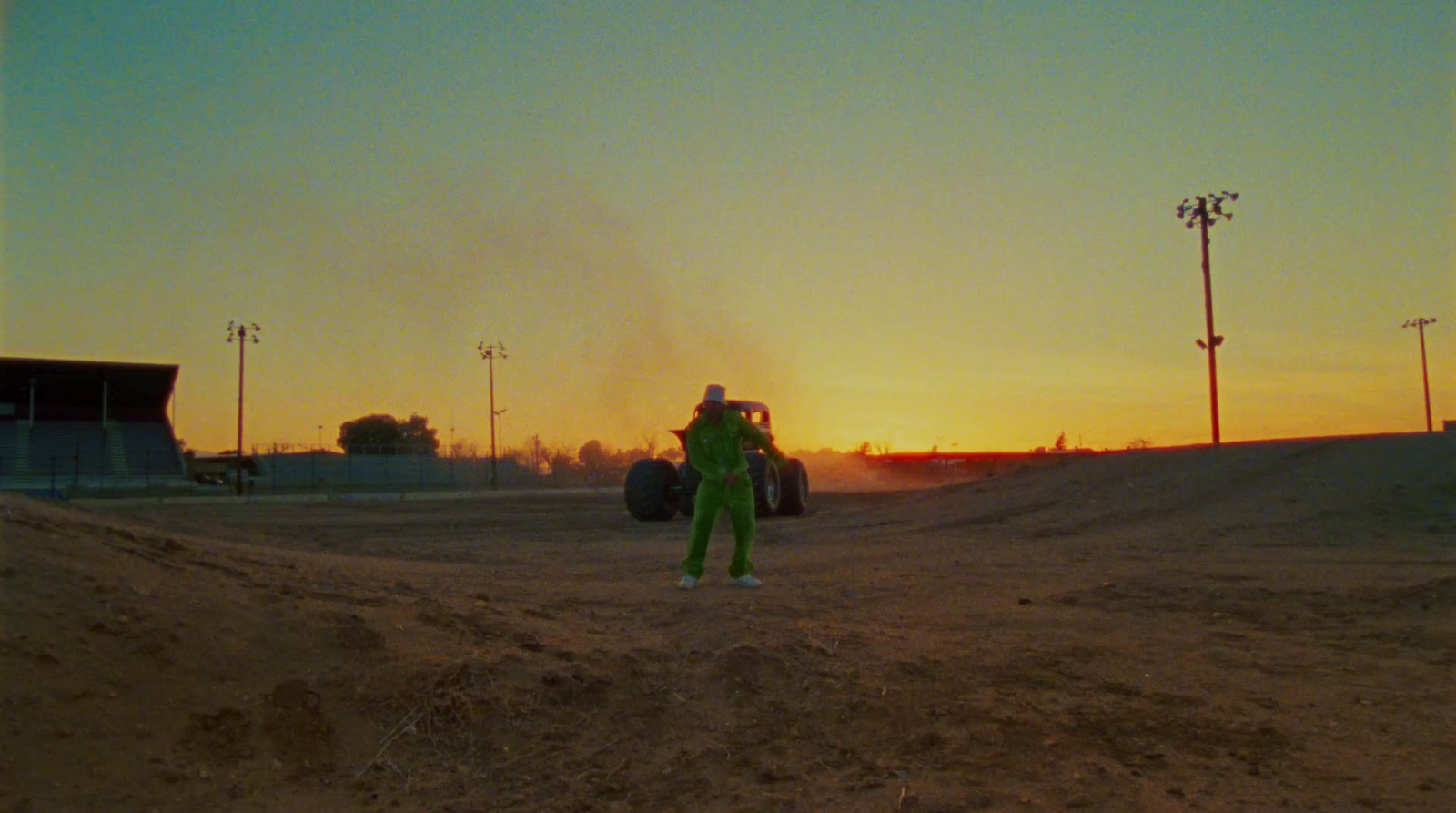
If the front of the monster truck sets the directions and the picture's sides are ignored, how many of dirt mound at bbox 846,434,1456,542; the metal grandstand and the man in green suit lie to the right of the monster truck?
1

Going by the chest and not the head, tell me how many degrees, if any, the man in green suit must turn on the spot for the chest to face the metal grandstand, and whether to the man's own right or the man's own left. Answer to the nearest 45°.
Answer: approximately 135° to the man's own right

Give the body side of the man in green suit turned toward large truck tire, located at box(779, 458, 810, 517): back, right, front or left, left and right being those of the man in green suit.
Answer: back

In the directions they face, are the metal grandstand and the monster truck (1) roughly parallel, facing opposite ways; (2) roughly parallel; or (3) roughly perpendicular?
roughly perpendicular

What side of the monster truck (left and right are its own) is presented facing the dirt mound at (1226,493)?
left

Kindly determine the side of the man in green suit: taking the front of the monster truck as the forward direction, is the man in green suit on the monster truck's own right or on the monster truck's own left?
on the monster truck's own left

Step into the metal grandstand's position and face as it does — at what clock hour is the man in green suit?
The man in green suit is roughly at 12 o'clock from the metal grandstand.

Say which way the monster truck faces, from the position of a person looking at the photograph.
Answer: facing the viewer and to the left of the viewer

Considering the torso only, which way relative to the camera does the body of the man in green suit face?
toward the camera

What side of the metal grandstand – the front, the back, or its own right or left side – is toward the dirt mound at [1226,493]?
front

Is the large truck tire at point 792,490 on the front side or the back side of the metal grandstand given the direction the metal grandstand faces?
on the front side
